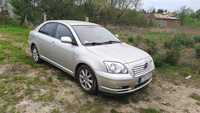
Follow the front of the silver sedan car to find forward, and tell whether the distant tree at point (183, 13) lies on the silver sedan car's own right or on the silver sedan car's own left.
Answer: on the silver sedan car's own left

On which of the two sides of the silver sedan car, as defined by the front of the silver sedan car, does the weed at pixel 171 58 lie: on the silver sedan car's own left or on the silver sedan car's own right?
on the silver sedan car's own left

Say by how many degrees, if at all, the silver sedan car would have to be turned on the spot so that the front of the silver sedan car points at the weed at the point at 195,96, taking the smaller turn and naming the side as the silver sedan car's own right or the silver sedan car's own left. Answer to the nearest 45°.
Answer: approximately 45° to the silver sedan car's own left

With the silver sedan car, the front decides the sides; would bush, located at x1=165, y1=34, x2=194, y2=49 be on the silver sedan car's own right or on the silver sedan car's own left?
on the silver sedan car's own left

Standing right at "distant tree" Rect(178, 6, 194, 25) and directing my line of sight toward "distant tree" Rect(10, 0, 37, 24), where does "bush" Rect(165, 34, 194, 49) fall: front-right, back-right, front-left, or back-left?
front-left

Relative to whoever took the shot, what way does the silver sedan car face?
facing the viewer and to the right of the viewer

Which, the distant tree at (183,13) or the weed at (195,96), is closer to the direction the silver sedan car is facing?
the weed
